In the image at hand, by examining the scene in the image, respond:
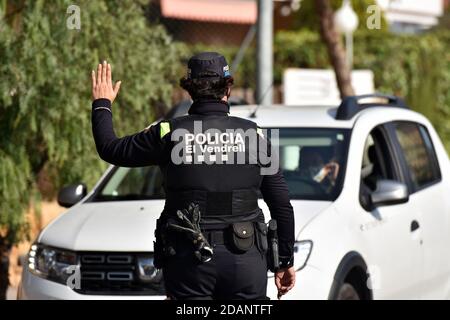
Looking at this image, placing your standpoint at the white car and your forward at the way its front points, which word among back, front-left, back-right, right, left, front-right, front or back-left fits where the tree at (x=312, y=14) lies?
back-right

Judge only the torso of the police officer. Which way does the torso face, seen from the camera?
away from the camera

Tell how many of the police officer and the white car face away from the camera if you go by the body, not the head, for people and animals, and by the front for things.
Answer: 1

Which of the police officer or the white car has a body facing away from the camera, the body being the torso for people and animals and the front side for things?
the police officer

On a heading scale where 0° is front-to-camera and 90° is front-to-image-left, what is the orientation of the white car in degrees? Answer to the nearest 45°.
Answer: approximately 45°
